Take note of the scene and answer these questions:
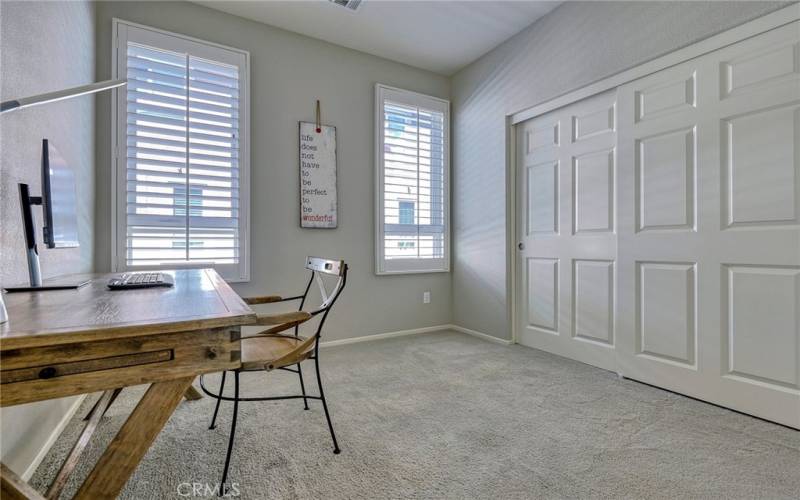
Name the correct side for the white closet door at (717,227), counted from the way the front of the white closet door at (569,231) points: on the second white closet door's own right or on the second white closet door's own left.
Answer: on the second white closet door's own left

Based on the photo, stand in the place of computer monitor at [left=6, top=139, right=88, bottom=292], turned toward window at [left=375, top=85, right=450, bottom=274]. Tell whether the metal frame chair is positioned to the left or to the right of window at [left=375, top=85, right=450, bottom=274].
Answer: right

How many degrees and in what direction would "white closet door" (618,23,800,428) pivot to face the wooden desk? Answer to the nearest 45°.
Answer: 0° — it already faces it

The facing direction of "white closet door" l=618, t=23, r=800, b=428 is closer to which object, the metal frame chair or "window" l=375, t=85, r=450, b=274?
the metal frame chair

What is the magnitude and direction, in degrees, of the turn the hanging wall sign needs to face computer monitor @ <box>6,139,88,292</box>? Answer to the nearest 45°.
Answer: approximately 45° to its right

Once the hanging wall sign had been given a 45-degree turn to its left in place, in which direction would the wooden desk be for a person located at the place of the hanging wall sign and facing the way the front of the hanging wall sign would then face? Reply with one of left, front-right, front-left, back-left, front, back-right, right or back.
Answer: front-right

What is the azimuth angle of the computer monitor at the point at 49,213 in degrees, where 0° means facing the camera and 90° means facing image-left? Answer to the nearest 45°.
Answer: approximately 270°

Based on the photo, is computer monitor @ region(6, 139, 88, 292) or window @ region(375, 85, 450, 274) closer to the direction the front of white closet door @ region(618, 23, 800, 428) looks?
the computer monitor

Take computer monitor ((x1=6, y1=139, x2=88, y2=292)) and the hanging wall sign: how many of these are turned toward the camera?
1

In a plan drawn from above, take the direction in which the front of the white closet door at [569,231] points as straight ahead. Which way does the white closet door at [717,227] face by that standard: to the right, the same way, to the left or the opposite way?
the same way

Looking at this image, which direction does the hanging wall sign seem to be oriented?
toward the camera

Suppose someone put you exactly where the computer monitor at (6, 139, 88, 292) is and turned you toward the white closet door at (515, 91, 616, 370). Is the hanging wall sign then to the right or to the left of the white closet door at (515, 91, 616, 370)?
left

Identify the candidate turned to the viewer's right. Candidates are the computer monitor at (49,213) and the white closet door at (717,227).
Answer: the computer monitor

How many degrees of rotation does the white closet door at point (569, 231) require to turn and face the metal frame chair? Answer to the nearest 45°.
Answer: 0° — it already faces it

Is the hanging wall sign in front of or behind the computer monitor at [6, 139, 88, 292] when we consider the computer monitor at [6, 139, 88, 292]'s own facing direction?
in front

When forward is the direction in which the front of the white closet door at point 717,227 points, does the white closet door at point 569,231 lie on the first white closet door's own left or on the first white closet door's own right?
on the first white closet door's own right

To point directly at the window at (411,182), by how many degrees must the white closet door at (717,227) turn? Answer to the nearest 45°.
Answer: approximately 45° to its right

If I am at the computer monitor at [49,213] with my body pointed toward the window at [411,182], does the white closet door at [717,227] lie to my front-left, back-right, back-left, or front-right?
front-right

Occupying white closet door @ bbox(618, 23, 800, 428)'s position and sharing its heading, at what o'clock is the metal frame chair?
The metal frame chair is roughly at 12 o'clock from the white closet door.
